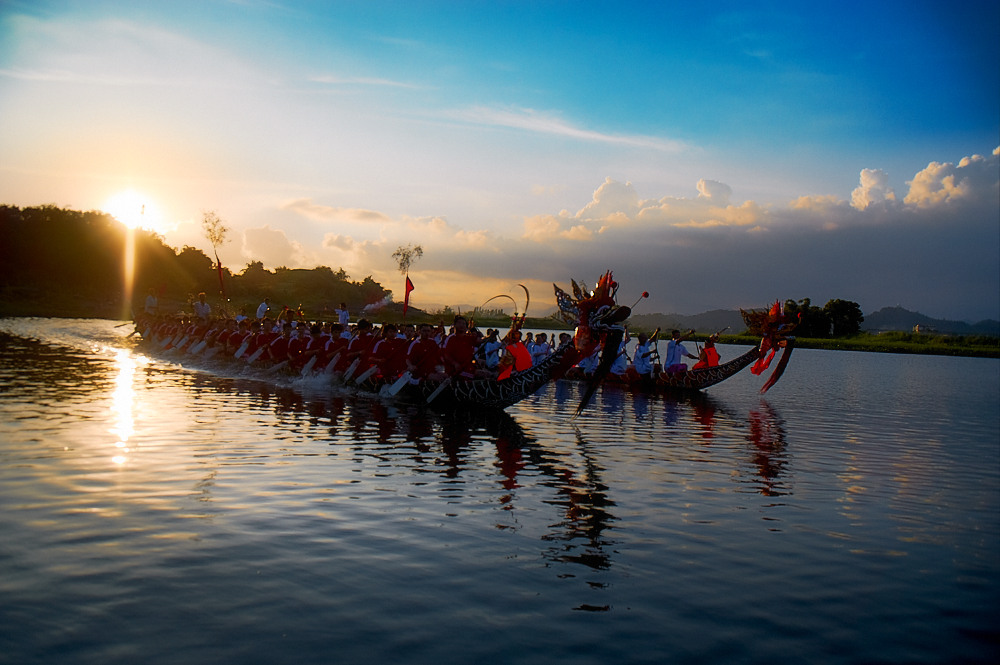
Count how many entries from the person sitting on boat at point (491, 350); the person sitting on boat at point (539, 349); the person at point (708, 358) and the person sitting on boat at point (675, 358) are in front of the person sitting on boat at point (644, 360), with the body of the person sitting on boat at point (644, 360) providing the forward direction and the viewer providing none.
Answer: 2

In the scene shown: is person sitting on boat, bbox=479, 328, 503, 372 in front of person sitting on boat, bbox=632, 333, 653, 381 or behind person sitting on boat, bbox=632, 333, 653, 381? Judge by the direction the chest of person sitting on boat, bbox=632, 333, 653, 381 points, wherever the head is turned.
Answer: behind

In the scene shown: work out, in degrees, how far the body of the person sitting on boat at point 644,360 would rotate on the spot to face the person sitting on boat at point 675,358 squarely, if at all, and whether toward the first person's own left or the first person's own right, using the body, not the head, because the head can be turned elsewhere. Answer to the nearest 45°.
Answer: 0° — they already face them

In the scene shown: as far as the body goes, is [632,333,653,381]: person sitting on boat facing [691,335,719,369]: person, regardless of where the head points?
yes

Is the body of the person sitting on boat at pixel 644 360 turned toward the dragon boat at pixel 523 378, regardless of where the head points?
no

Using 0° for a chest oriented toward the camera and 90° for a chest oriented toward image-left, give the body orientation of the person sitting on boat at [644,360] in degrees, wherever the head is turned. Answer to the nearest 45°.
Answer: approximately 270°

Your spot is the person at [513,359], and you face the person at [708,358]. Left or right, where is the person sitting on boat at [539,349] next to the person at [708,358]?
left

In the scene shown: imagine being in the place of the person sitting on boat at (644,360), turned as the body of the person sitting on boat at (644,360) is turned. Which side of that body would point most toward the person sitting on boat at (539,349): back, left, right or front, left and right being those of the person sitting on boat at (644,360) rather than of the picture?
back
